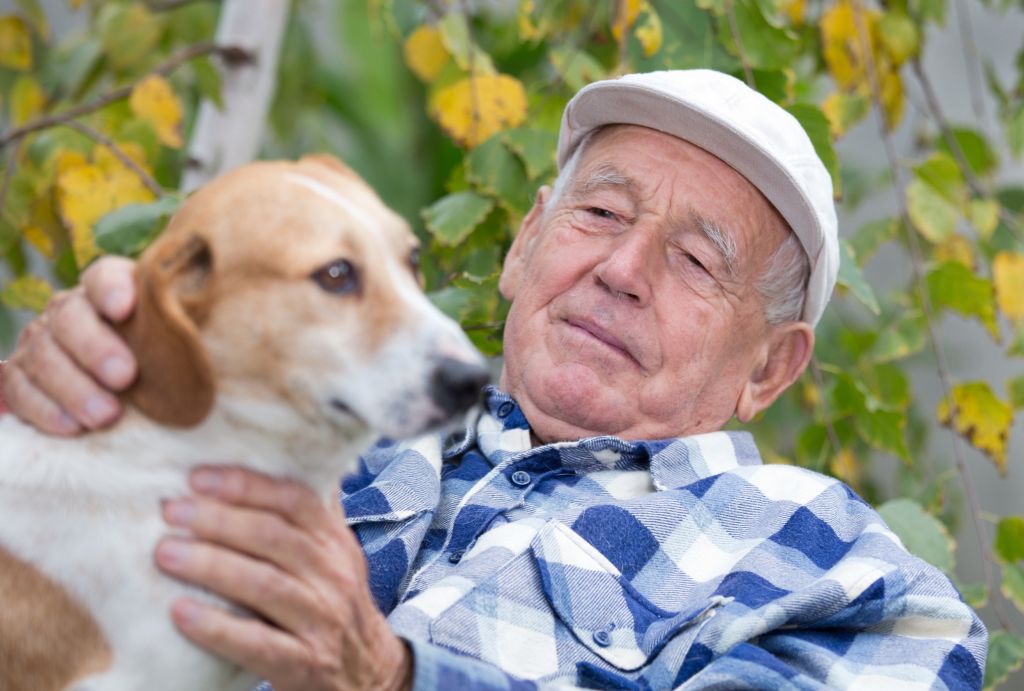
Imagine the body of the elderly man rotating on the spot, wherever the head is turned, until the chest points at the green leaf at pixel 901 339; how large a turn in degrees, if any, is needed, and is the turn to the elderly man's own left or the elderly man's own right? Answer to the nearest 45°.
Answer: approximately 180°

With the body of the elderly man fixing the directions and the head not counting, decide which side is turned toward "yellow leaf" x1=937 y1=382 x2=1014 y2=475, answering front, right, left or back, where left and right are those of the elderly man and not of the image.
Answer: back

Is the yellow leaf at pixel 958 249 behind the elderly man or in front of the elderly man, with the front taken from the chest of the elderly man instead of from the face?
behind

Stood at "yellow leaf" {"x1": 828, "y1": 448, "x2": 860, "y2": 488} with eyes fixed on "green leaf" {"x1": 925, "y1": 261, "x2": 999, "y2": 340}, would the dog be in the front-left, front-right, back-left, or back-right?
back-right

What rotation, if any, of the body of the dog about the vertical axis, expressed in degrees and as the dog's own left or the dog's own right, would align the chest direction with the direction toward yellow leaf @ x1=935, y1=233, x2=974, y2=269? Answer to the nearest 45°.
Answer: approximately 45° to the dog's own left

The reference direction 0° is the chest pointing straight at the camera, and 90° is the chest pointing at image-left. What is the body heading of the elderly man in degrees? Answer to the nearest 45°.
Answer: approximately 45°

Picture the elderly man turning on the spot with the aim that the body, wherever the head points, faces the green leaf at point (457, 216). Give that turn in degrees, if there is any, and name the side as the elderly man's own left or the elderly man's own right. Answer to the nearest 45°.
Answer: approximately 90° to the elderly man's own right

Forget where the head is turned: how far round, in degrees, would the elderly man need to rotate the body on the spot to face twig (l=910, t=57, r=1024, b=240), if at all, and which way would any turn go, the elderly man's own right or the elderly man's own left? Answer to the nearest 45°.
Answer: approximately 180°

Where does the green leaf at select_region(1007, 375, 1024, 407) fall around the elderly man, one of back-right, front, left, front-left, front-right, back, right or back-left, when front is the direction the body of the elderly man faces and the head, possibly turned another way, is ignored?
back
